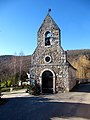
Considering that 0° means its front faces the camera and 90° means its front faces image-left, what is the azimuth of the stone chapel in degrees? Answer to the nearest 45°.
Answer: approximately 0°
